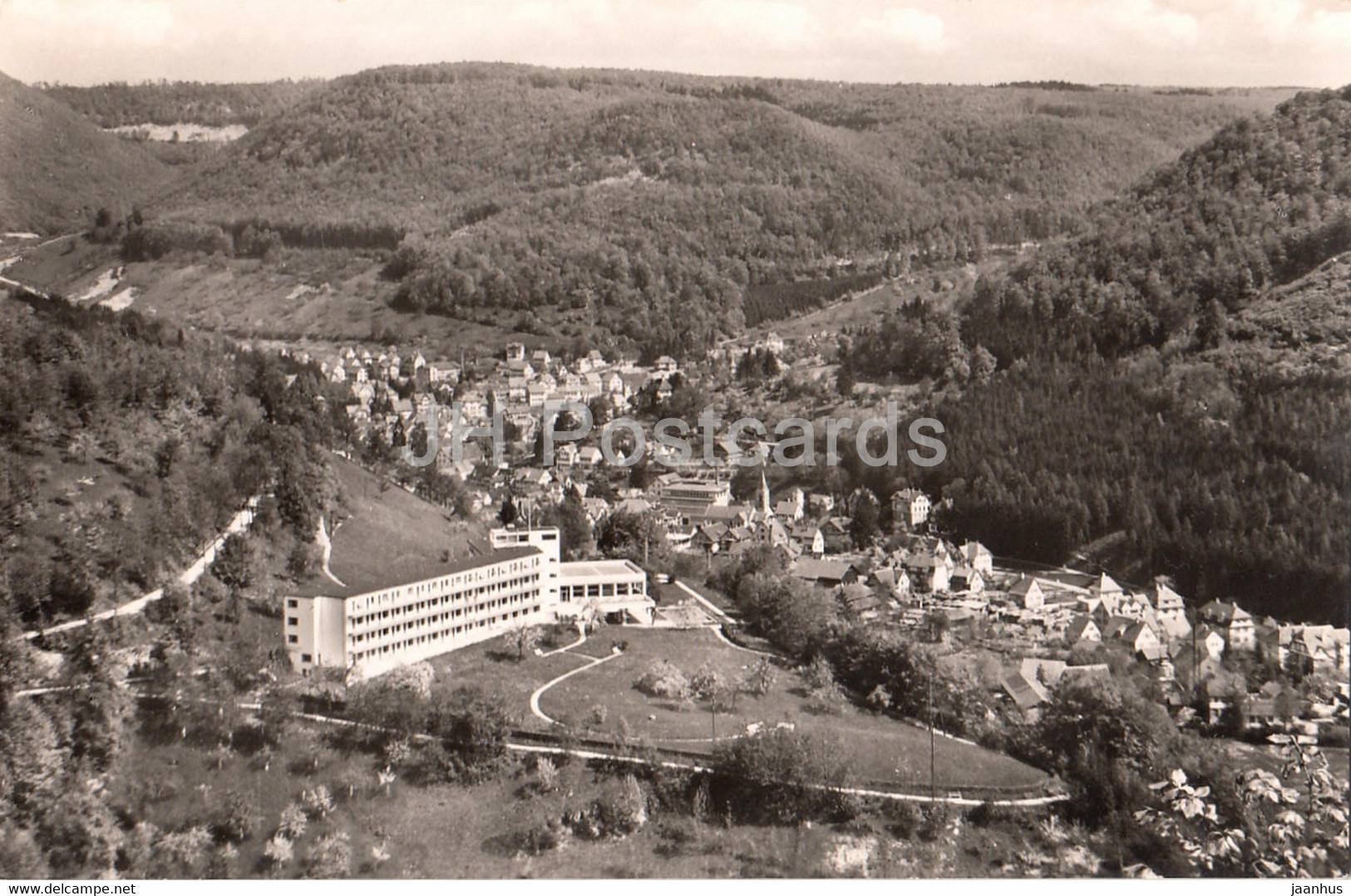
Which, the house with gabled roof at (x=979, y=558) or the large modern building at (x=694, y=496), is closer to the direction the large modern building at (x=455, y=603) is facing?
the house with gabled roof

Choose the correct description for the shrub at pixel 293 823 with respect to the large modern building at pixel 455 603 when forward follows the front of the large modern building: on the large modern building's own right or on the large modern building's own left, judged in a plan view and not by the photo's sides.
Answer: on the large modern building's own right

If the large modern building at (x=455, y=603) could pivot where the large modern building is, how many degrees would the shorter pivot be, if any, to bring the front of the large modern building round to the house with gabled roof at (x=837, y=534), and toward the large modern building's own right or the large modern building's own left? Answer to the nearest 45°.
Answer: approximately 90° to the large modern building's own left

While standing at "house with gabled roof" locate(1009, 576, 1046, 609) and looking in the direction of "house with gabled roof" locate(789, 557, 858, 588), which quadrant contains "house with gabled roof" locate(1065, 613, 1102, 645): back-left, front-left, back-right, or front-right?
back-left

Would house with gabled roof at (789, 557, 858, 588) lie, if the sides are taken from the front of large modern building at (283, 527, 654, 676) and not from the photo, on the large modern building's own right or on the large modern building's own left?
on the large modern building's own left

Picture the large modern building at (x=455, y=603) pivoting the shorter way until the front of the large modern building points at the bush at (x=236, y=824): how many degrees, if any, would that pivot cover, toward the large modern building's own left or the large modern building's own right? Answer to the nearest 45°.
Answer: approximately 90° to the large modern building's own right
